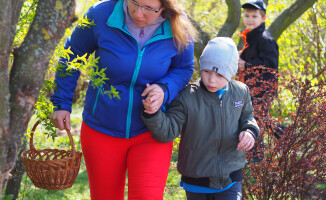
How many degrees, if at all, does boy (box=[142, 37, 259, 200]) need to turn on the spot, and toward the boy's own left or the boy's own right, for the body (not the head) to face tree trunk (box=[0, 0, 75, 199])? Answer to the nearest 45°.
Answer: approximately 45° to the boy's own right

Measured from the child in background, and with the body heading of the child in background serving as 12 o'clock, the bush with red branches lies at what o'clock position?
The bush with red branches is roughly at 10 o'clock from the child in background.

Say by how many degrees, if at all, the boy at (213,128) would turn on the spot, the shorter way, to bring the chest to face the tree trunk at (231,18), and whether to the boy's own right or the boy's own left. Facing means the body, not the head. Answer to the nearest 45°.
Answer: approximately 180°

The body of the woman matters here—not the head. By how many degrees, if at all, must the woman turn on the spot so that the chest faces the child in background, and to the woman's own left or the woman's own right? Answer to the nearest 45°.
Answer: approximately 135° to the woman's own left

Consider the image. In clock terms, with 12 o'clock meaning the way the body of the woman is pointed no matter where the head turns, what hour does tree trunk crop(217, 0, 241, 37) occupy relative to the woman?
The tree trunk is roughly at 7 o'clock from the woman.

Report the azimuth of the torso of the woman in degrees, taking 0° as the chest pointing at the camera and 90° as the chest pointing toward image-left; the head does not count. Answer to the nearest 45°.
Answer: approximately 0°

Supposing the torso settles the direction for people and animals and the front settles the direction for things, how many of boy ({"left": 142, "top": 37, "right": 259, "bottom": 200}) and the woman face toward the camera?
2
